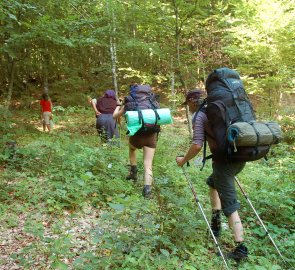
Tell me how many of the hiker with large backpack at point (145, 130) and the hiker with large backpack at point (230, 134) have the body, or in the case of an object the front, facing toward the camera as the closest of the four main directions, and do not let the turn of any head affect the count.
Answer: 0

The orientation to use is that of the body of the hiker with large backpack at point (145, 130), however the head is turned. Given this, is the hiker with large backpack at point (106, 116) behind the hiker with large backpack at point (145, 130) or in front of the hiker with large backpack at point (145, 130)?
in front

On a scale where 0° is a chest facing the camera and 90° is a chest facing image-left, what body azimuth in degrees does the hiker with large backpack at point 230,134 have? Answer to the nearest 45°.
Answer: approximately 135°

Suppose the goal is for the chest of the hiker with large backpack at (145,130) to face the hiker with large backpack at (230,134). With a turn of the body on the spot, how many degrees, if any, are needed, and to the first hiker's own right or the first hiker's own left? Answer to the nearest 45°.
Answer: approximately 135° to the first hiker's own right

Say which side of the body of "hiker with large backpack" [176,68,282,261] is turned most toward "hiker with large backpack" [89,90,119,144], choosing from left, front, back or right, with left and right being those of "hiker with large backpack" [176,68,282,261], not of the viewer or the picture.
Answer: front

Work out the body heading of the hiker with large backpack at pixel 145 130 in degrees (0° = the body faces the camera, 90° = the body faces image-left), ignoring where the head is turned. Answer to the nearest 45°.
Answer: approximately 180°
